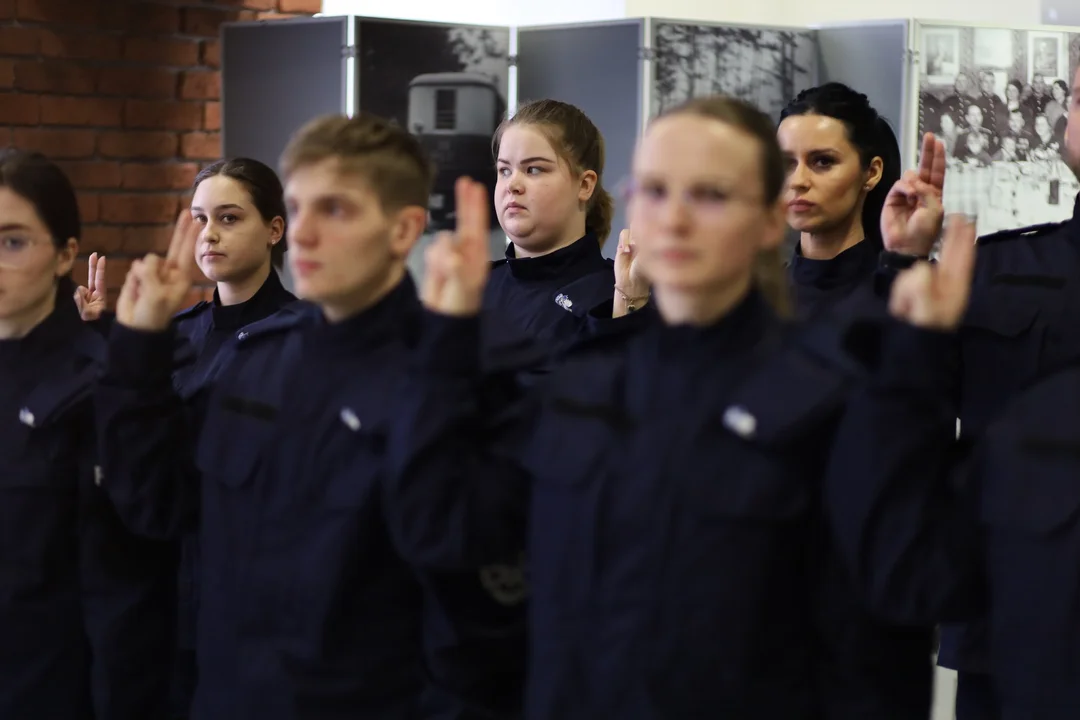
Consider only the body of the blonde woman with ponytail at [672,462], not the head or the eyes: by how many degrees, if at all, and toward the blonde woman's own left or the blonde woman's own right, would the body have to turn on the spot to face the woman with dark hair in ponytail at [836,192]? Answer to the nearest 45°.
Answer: approximately 180°

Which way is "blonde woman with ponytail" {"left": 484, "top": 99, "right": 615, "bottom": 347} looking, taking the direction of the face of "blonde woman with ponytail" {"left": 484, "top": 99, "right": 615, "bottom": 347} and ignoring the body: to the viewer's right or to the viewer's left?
to the viewer's left

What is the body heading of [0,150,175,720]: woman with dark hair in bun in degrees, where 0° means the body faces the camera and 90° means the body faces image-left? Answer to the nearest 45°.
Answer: approximately 45°
